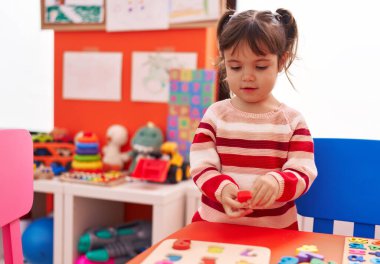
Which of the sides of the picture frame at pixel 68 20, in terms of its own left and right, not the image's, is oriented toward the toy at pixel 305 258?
front

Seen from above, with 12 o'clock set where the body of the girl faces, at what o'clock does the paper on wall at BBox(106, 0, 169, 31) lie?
The paper on wall is roughly at 5 o'clock from the girl.

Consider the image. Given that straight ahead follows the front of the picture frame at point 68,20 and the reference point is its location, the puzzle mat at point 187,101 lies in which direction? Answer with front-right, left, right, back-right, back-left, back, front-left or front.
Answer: front-left

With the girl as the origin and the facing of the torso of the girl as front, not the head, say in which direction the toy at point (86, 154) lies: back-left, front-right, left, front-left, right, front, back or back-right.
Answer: back-right

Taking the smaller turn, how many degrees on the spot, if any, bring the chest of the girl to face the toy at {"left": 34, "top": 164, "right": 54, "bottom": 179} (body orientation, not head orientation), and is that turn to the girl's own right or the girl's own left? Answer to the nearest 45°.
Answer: approximately 135° to the girl's own right

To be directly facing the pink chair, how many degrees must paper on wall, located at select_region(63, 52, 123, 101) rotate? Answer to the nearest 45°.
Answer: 0° — it already faces it
